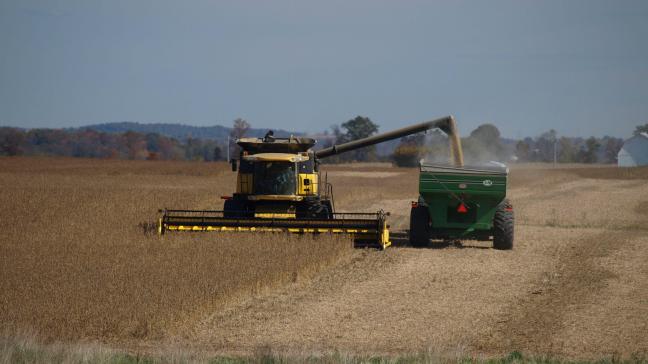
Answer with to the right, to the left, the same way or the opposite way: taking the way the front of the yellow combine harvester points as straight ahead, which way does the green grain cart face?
the opposite way

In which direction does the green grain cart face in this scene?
away from the camera

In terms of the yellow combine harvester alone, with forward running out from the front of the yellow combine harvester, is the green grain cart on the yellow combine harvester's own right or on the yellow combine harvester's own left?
on the yellow combine harvester's own left

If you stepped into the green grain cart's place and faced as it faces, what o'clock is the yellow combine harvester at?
The yellow combine harvester is roughly at 9 o'clock from the green grain cart.

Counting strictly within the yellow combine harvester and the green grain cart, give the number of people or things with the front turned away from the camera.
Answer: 1

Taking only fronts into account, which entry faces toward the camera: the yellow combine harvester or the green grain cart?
the yellow combine harvester

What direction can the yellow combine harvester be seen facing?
toward the camera
